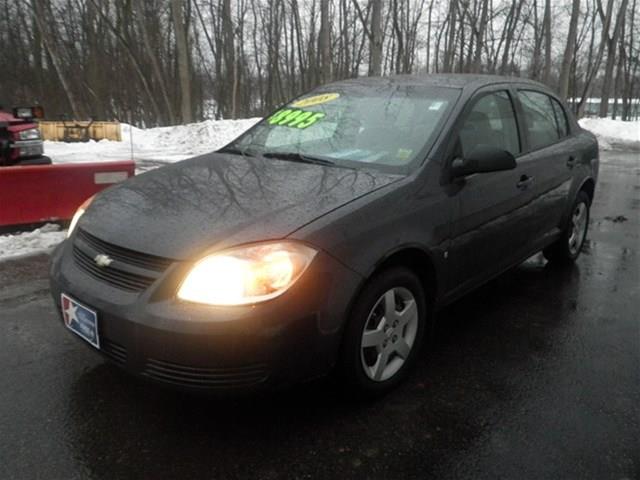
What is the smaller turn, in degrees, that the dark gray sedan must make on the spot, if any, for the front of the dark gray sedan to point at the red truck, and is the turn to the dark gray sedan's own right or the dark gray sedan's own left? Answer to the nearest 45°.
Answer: approximately 90° to the dark gray sedan's own right

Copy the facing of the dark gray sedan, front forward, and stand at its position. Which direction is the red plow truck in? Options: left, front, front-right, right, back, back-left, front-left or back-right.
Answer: right

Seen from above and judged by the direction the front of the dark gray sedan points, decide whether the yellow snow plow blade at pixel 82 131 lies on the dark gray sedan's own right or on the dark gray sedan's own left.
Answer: on the dark gray sedan's own right

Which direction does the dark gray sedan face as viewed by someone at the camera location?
facing the viewer and to the left of the viewer
